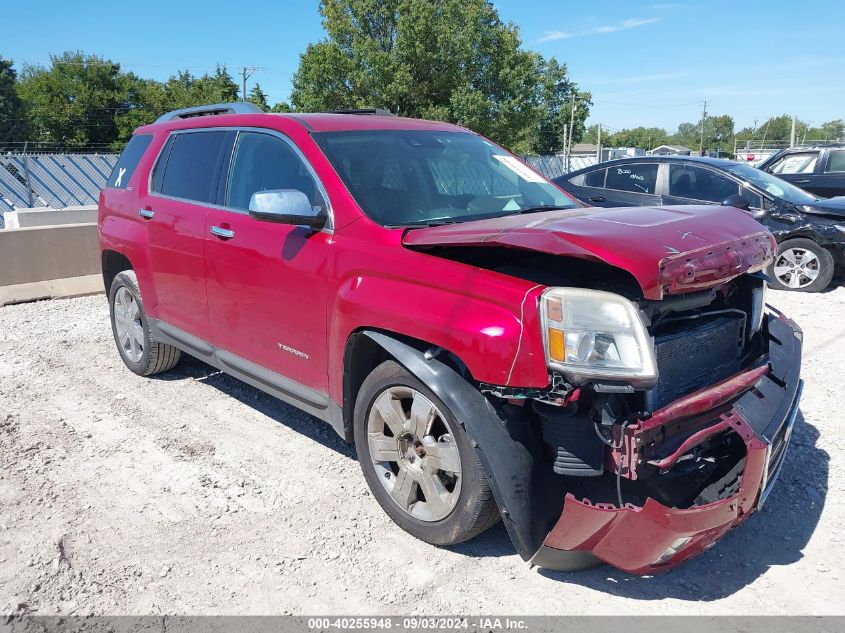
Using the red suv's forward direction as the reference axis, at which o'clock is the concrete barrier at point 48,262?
The concrete barrier is roughly at 6 o'clock from the red suv.

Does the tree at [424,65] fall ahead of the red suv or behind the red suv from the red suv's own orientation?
behind

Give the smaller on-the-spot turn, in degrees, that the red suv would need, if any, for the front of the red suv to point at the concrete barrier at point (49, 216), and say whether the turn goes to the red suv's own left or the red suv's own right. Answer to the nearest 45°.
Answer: approximately 180°

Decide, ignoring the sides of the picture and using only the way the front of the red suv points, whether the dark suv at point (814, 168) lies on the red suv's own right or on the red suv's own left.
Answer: on the red suv's own left

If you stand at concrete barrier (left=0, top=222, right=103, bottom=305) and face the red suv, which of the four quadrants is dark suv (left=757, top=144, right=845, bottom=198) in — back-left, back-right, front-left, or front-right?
front-left

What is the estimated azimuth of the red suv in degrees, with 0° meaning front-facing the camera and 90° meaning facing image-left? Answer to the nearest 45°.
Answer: approximately 315°

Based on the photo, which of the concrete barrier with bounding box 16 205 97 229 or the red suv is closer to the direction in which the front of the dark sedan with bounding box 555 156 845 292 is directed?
the red suv

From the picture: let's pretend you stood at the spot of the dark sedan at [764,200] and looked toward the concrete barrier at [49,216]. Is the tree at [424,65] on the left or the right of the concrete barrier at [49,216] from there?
right

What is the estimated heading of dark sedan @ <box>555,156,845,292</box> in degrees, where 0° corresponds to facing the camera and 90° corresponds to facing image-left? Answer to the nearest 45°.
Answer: approximately 315°

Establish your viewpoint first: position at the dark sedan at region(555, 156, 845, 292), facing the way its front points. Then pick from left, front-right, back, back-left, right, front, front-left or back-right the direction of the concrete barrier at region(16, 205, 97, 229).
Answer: back-right

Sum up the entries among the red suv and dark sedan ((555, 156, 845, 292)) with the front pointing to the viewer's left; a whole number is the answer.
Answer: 0
